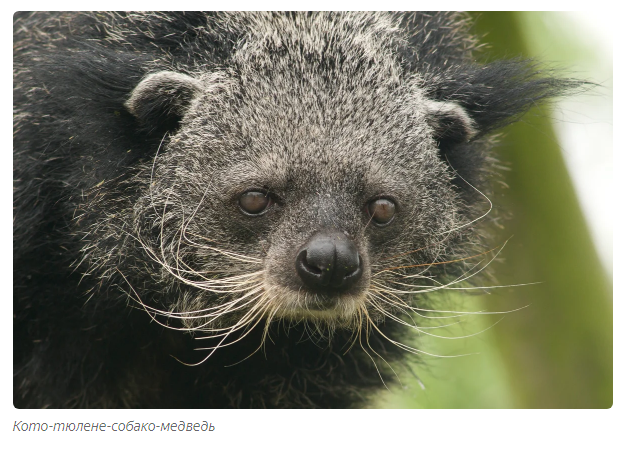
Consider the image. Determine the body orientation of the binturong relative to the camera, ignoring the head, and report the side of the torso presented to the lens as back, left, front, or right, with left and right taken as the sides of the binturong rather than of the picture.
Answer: front
